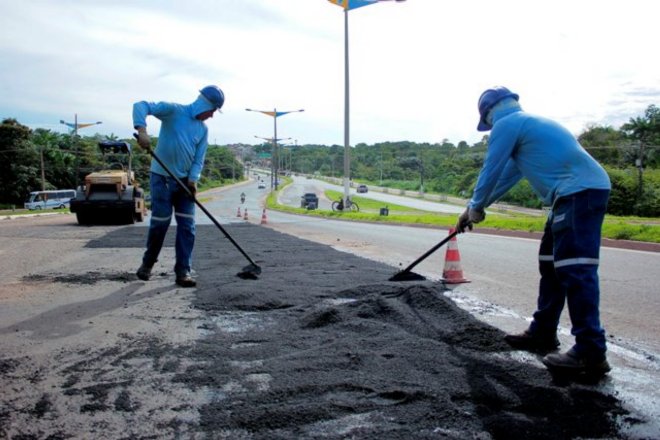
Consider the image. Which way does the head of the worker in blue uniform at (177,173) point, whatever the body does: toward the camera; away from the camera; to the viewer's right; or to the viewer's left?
to the viewer's right

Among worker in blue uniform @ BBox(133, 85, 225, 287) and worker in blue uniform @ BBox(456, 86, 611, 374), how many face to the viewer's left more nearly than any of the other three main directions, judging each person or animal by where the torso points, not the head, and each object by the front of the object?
1

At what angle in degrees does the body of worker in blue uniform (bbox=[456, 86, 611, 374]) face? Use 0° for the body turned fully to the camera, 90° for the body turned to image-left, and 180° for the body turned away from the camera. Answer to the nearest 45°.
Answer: approximately 90°

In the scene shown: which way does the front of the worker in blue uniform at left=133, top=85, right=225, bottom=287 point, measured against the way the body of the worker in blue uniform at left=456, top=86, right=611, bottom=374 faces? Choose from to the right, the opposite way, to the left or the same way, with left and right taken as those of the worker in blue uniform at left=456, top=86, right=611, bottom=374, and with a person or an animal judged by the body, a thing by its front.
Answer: the opposite way

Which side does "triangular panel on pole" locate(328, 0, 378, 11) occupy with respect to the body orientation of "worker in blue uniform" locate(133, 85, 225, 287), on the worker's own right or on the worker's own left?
on the worker's own left

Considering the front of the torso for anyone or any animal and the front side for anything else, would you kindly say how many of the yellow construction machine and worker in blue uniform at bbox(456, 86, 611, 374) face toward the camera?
1

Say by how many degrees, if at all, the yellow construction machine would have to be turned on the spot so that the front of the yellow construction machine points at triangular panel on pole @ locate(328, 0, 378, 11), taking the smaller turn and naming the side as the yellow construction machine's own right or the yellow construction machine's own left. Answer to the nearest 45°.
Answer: approximately 90° to the yellow construction machine's own left

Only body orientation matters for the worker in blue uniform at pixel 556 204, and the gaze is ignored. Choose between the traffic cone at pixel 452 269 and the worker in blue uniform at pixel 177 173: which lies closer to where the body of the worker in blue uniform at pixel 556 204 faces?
the worker in blue uniform

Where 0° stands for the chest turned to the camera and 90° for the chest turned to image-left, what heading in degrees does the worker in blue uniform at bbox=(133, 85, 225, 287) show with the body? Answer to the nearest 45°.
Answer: approximately 315°
